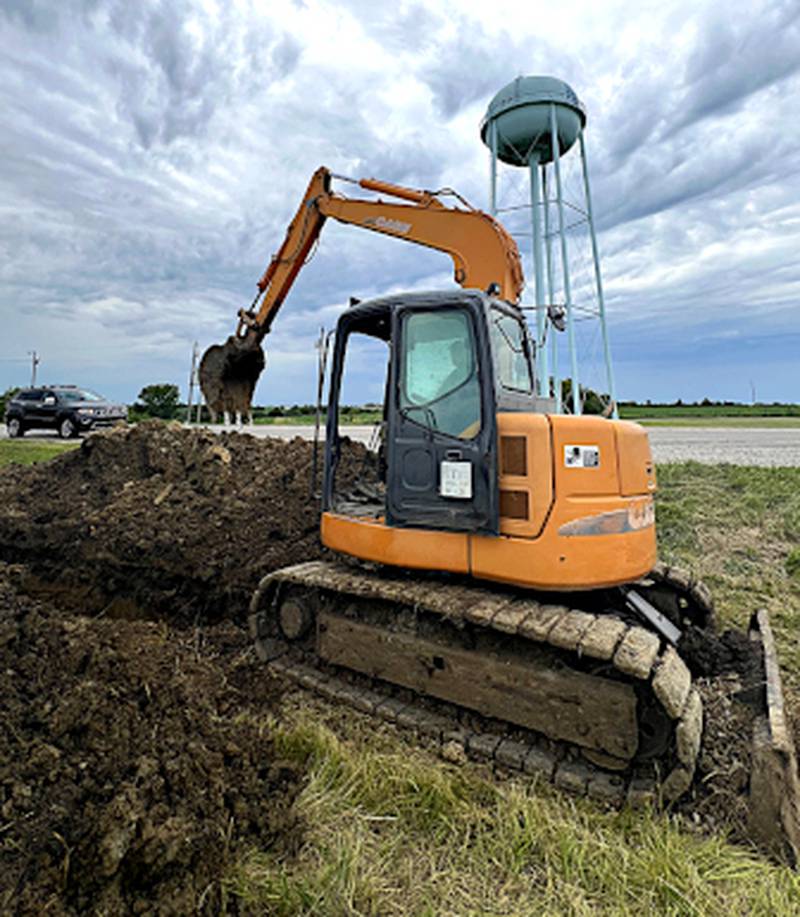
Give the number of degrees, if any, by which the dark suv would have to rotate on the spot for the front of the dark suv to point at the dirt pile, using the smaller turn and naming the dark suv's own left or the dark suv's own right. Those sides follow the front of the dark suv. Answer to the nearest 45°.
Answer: approximately 45° to the dark suv's own right

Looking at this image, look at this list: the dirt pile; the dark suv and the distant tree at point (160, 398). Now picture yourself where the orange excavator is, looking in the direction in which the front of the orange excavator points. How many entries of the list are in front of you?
3

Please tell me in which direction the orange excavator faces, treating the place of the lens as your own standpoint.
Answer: facing away from the viewer and to the left of the viewer

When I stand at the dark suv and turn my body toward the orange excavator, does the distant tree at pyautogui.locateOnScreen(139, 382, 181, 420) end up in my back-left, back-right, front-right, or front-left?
back-left

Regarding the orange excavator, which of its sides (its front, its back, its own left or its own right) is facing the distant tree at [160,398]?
front

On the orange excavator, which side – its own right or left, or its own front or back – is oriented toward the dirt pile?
front

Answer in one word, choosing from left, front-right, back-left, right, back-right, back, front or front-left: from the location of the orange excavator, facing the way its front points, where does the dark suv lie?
front

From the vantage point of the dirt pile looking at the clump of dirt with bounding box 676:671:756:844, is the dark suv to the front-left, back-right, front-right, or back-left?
back-left

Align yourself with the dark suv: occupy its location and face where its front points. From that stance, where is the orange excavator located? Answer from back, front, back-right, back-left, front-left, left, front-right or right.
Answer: front-right
